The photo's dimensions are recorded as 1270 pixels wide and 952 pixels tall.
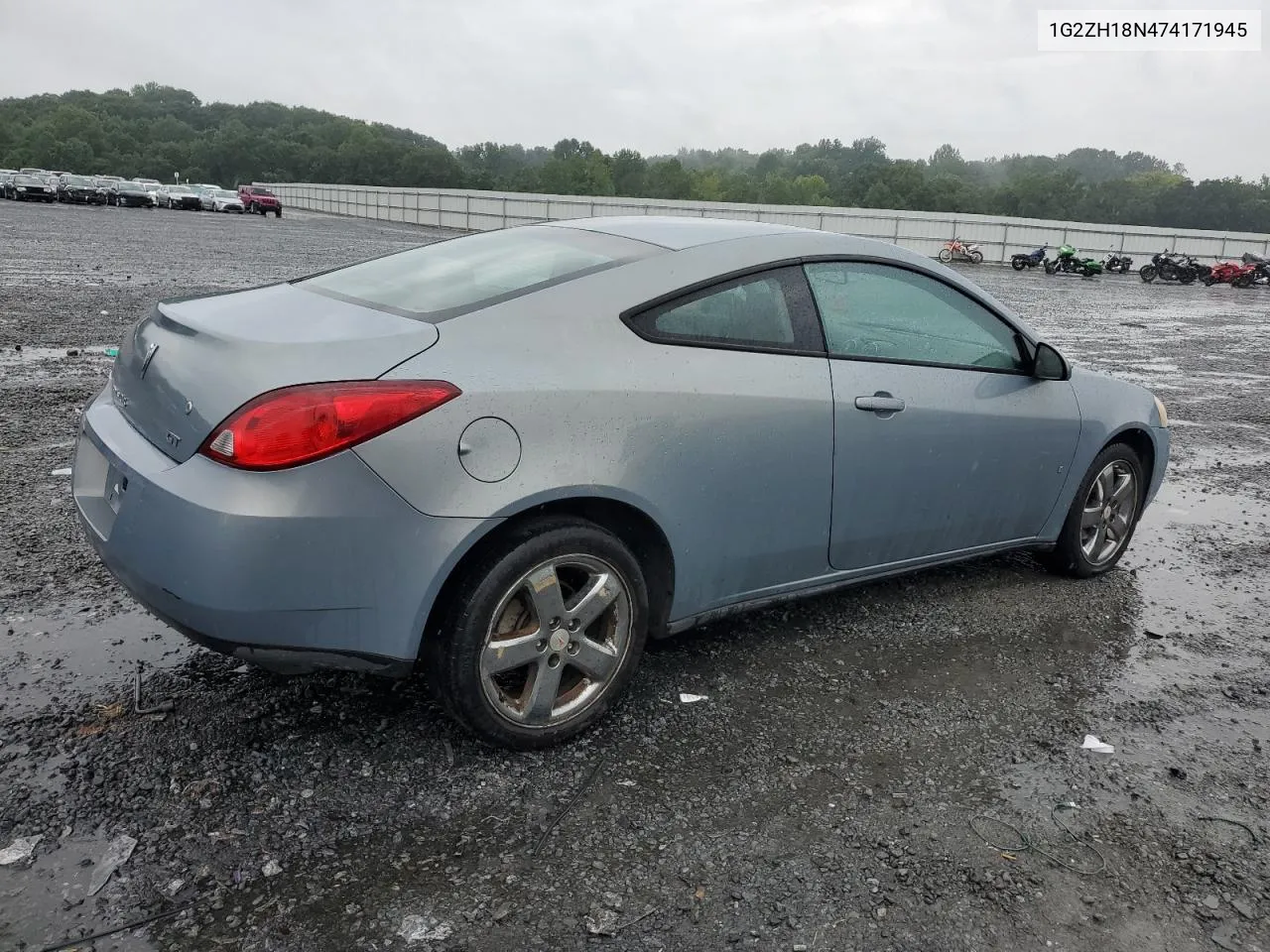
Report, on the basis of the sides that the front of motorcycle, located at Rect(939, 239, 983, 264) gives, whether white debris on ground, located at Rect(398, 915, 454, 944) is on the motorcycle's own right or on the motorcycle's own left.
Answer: on the motorcycle's own left

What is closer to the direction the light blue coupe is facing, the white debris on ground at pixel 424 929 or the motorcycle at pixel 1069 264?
the motorcycle

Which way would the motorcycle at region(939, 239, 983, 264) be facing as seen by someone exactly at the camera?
facing to the left of the viewer

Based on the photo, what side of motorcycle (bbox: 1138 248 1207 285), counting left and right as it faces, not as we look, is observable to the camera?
left

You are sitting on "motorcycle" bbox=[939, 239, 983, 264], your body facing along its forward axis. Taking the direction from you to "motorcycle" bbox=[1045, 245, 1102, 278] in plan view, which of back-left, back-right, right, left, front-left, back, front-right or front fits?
back-left

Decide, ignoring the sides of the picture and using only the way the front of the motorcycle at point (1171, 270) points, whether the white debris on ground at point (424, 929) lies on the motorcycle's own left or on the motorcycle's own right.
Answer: on the motorcycle's own left

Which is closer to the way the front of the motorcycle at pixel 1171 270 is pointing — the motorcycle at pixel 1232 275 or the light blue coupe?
the light blue coupe

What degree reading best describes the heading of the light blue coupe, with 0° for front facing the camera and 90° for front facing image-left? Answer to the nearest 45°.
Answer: approximately 225°

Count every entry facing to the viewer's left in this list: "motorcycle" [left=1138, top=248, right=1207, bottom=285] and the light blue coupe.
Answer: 1

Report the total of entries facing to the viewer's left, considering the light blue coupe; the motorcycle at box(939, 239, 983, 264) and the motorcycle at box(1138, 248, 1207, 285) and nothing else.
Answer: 2

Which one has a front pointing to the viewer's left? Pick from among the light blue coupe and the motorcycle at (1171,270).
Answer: the motorcycle

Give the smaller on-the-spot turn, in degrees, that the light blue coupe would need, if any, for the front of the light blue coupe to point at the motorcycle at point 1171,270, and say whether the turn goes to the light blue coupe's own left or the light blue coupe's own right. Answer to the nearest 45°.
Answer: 0° — it already faces it
